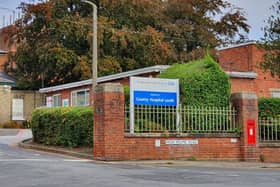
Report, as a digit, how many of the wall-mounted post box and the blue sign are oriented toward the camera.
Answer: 2

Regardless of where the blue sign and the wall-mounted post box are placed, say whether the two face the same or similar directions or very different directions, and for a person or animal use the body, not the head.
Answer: same or similar directions

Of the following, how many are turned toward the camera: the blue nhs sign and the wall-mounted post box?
2

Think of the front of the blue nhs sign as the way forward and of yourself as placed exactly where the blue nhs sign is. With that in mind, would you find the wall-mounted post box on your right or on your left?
on your left

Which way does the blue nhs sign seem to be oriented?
toward the camera

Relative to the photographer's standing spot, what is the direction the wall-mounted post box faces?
facing the viewer

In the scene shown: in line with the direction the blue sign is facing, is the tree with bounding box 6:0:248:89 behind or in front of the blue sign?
behind

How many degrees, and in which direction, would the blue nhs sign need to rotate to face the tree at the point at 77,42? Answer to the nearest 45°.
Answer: approximately 180°

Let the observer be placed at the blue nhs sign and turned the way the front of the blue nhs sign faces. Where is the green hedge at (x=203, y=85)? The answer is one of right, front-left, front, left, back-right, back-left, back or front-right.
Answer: back-left
